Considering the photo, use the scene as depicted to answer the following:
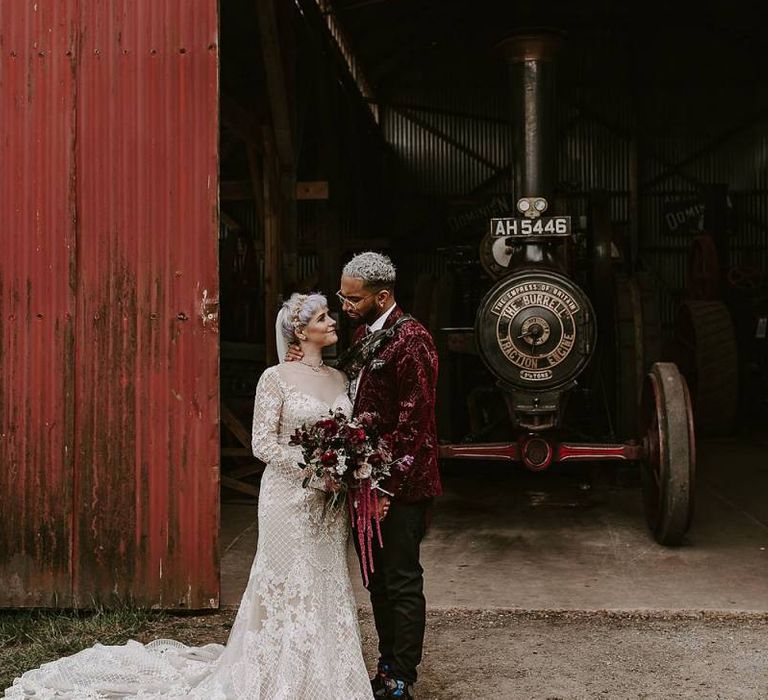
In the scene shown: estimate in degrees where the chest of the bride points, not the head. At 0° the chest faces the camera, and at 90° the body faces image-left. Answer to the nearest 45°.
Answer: approximately 315°

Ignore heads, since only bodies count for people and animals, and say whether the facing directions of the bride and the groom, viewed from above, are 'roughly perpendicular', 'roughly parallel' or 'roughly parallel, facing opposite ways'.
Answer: roughly perpendicular

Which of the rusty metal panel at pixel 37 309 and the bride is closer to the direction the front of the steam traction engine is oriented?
the bride

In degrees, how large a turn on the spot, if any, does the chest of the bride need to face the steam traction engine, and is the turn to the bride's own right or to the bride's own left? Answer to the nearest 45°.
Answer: approximately 90° to the bride's own left

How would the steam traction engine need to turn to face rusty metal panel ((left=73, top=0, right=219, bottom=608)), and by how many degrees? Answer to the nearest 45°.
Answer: approximately 45° to its right

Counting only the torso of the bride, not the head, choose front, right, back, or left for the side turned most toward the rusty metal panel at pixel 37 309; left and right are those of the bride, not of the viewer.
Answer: back

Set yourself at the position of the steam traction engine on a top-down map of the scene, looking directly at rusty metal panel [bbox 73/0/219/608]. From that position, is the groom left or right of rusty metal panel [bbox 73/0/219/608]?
left

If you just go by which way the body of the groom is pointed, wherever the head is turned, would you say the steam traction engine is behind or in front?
behind

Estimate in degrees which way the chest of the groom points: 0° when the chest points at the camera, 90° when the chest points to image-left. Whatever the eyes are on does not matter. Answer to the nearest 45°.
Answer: approximately 45°
